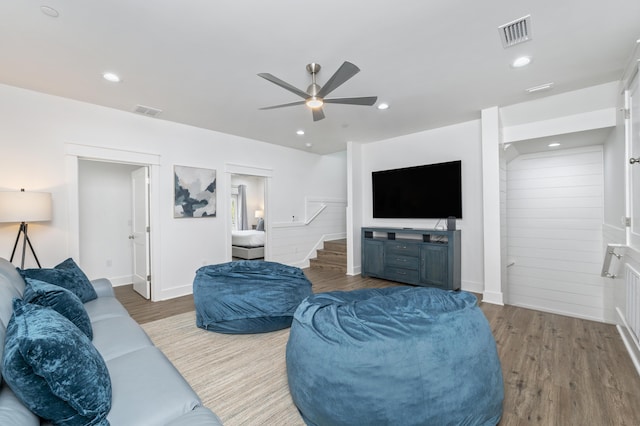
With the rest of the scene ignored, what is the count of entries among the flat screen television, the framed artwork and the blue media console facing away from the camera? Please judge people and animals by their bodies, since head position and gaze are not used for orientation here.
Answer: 0

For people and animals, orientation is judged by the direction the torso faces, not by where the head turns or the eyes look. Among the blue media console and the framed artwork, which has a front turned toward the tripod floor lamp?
the blue media console

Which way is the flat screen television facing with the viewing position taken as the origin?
facing the viewer and to the left of the viewer

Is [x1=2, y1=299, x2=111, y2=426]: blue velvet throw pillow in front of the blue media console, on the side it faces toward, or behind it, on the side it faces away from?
in front

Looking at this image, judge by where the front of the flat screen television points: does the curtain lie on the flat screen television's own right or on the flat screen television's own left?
on the flat screen television's own right

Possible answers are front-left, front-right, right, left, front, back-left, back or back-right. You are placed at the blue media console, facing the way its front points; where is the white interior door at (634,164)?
left

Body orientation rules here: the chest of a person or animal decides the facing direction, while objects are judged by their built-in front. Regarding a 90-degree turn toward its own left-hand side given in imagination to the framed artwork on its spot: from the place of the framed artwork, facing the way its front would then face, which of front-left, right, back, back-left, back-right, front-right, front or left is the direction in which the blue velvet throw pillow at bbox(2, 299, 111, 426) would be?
back-right

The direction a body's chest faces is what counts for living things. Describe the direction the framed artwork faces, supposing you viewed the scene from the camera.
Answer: facing the viewer and to the right of the viewer

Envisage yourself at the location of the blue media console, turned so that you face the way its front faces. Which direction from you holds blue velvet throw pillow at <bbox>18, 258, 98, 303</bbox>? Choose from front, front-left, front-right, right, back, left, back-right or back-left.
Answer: front

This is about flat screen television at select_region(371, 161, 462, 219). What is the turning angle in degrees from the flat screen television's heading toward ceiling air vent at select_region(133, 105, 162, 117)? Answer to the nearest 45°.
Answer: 0° — it already faces it

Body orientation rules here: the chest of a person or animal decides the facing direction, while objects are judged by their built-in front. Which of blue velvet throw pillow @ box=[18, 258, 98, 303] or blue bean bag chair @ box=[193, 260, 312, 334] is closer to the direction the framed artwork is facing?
the blue bean bag chair

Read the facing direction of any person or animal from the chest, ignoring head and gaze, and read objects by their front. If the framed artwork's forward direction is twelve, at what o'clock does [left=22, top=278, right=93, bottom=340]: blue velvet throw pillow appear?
The blue velvet throw pillow is roughly at 2 o'clock from the framed artwork.

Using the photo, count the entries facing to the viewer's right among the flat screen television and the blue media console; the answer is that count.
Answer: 0
